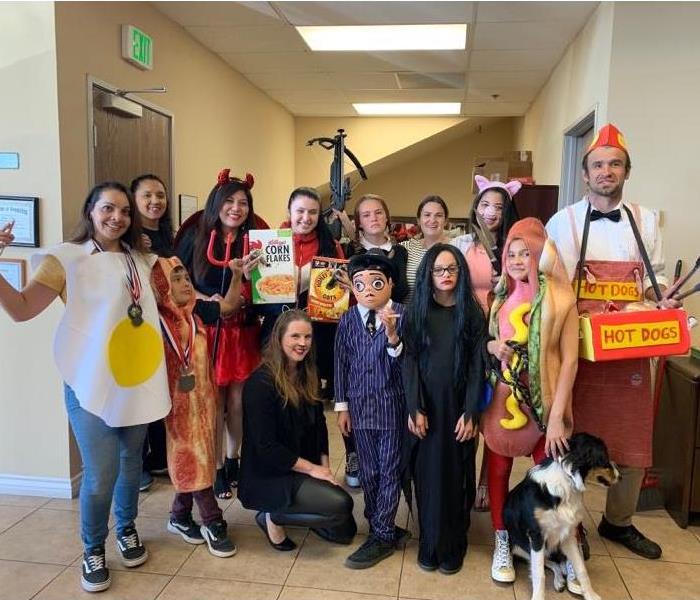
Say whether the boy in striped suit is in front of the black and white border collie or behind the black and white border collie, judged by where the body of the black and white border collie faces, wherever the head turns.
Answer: behind

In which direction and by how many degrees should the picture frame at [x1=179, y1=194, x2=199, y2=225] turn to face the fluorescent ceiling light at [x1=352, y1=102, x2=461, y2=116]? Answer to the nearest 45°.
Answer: approximately 90° to its left

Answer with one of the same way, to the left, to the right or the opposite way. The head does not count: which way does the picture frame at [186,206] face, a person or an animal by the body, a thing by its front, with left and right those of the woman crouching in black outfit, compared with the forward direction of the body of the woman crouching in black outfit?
the same way

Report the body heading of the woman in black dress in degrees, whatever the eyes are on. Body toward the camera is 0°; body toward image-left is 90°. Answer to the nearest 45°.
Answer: approximately 0°

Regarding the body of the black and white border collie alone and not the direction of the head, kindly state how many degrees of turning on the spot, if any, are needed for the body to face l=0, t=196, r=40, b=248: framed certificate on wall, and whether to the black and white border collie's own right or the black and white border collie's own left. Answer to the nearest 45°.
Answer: approximately 135° to the black and white border collie's own right

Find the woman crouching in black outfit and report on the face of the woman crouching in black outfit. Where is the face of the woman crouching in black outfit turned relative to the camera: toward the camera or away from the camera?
toward the camera

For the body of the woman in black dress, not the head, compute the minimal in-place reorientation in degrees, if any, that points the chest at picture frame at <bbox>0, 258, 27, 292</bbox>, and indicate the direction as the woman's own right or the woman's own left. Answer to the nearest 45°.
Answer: approximately 90° to the woman's own right

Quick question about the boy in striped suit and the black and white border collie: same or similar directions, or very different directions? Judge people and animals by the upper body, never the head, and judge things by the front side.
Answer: same or similar directions

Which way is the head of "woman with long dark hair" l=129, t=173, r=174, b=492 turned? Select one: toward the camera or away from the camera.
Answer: toward the camera

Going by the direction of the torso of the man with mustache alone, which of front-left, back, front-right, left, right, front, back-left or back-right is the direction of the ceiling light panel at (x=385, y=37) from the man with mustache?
back-right

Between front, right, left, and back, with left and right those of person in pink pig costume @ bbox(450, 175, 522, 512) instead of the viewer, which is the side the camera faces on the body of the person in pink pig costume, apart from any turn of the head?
front

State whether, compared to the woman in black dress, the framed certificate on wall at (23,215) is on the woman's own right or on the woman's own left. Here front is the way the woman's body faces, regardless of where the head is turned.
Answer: on the woman's own right

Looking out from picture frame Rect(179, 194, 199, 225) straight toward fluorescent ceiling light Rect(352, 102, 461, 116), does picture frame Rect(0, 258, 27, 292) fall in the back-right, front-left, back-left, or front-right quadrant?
back-right

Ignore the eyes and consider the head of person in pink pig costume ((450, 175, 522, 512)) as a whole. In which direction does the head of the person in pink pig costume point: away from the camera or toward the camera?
toward the camera

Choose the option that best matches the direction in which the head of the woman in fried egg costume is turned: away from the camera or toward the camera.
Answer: toward the camera

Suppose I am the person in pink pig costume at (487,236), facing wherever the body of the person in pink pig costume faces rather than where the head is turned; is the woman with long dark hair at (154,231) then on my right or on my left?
on my right

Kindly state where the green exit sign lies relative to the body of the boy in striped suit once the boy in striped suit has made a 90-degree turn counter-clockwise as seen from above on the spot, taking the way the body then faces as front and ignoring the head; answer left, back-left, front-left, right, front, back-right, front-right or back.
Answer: back-left

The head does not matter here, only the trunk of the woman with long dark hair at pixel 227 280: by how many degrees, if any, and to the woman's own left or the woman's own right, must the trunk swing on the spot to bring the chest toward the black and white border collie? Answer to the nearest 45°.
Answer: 0° — they already face it
